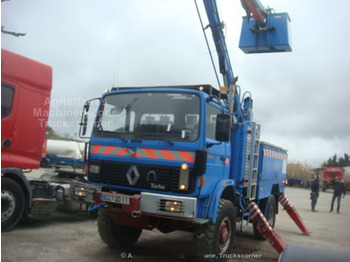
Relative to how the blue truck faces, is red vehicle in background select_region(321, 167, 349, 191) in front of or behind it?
behind

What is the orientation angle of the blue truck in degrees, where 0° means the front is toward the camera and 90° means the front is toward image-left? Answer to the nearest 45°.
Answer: approximately 45°
